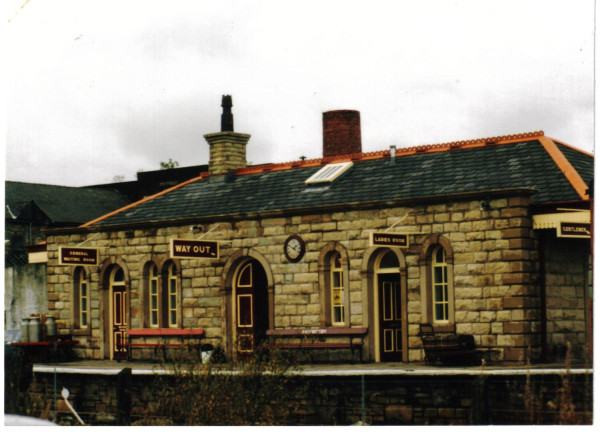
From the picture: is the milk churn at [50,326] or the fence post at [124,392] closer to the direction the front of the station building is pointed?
the fence post

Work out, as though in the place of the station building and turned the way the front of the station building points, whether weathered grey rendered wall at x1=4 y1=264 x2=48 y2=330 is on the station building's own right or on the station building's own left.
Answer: on the station building's own right

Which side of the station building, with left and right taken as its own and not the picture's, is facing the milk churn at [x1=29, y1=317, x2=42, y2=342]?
right

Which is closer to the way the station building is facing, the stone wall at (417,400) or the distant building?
the stone wall

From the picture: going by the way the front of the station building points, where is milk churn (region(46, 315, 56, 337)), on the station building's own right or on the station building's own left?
on the station building's own right

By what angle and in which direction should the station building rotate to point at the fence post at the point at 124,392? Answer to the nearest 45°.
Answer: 0° — it already faces it

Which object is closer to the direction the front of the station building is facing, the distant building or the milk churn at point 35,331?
the milk churn

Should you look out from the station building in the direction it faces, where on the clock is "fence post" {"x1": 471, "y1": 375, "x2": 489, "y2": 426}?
The fence post is roughly at 10 o'clock from the station building.

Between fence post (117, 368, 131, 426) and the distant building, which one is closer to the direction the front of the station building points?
the fence post

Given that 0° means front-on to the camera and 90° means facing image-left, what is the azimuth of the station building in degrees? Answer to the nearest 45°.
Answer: approximately 45°

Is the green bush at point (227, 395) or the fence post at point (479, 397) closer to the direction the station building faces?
the green bush
